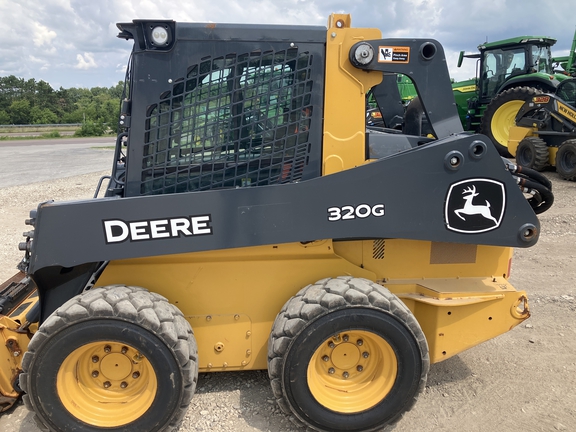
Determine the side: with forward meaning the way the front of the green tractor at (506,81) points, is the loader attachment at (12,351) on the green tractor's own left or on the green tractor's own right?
on the green tractor's own left

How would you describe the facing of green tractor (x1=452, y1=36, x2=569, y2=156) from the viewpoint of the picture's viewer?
facing away from the viewer and to the left of the viewer

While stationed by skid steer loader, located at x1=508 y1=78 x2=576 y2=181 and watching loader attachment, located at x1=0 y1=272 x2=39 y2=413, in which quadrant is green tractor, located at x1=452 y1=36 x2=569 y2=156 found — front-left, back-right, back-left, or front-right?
back-right

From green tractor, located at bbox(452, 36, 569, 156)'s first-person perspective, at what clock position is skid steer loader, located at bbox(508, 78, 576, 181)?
The skid steer loader is roughly at 7 o'clock from the green tractor.

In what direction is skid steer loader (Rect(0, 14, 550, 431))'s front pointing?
to the viewer's left

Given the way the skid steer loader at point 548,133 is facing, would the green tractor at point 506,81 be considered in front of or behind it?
behind

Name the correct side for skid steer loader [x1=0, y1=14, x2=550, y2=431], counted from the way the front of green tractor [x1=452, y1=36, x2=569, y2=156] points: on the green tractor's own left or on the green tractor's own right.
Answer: on the green tractor's own left
